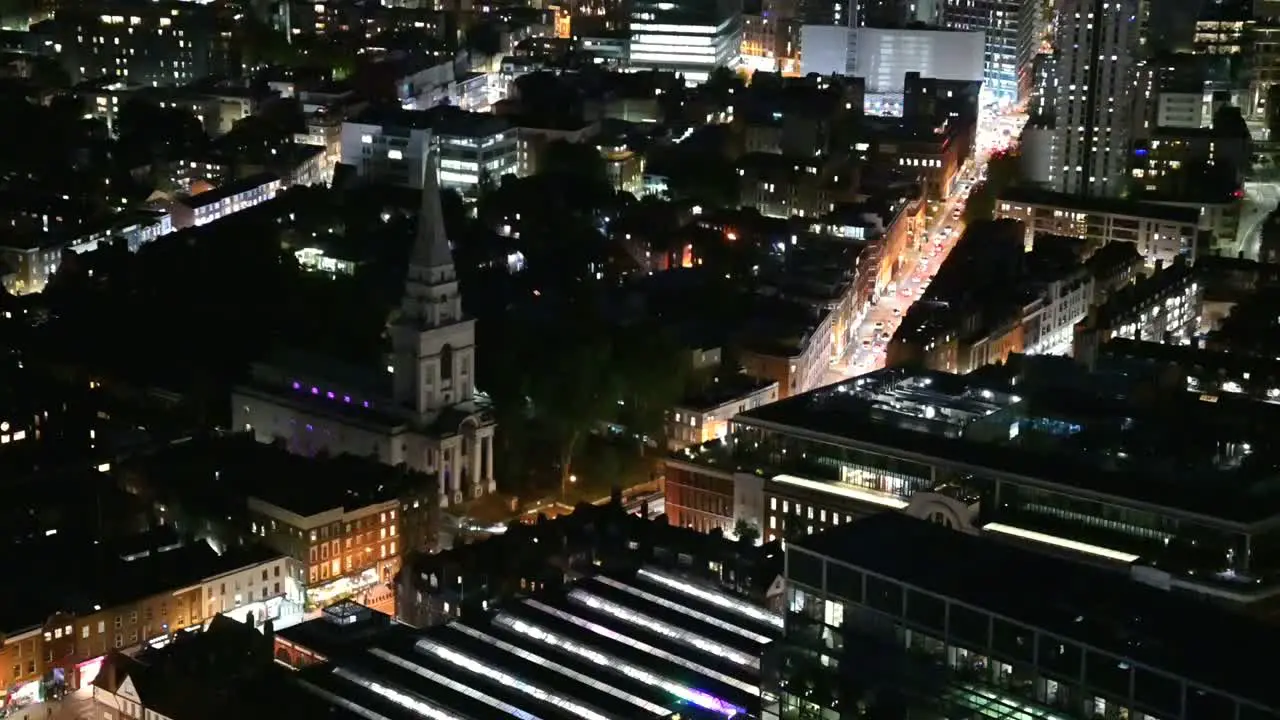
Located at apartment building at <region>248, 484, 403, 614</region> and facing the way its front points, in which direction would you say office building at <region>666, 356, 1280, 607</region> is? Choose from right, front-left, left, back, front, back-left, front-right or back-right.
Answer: front-left

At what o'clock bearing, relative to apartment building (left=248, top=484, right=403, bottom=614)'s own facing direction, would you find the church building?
The church building is roughly at 8 o'clock from the apartment building.

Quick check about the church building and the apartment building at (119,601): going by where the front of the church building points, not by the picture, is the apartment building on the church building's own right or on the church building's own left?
on the church building's own right

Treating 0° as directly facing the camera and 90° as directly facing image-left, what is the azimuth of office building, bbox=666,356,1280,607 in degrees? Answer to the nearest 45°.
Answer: approximately 45°

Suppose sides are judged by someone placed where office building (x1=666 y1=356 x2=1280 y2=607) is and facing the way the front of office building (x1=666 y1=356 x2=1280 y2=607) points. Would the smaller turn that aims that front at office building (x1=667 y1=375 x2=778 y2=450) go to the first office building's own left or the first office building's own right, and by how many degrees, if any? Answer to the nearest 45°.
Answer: approximately 90° to the first office building's own right

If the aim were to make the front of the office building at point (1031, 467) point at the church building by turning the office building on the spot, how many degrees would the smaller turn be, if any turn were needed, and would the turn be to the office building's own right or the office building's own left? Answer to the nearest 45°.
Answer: approximately 45° to the office building's own right
